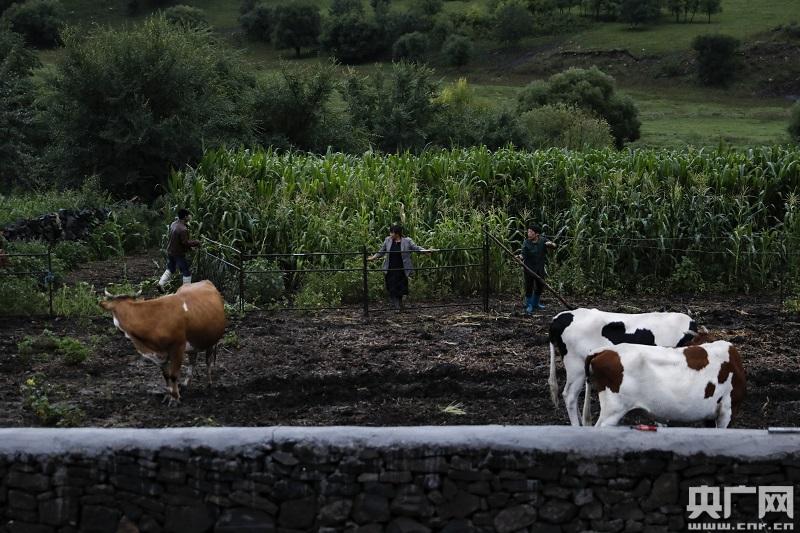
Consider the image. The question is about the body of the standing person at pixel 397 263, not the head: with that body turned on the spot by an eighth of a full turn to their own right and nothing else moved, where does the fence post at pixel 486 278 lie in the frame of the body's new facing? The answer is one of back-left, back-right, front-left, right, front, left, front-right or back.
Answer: back-left

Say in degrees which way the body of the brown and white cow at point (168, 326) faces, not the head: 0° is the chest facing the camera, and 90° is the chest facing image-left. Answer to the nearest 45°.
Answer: approximately 45°

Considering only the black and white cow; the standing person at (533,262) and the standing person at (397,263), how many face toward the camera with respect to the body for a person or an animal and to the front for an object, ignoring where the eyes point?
2

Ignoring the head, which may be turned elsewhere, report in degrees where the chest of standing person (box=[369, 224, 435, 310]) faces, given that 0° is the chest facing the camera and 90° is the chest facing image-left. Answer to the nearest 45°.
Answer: approximately 0°

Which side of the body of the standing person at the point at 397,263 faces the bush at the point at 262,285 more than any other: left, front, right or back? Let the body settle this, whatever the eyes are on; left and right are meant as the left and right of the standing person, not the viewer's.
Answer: right

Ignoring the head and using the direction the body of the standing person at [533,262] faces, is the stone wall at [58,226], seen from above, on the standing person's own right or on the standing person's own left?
on the standing person's own right

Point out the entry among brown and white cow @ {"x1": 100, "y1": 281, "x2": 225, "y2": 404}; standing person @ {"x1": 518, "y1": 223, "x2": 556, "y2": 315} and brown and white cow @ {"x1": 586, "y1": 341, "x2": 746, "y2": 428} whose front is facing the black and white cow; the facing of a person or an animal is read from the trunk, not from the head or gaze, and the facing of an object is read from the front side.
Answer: the standing person

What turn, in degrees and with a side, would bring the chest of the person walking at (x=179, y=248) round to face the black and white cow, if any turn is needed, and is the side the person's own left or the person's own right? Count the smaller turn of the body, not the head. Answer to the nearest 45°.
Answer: approximately 45° to the person's own right

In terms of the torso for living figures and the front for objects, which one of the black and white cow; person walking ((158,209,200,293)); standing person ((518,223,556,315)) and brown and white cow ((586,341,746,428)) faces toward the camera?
standing person ((518,223,556,315))

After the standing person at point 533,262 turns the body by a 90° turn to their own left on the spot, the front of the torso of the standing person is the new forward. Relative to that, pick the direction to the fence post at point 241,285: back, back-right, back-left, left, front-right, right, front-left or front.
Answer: back

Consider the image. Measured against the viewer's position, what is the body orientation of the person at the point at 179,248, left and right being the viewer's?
facing to the right of the viewer

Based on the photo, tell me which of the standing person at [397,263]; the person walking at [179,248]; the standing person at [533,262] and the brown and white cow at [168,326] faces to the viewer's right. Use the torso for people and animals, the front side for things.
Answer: the person walking at [179,248]

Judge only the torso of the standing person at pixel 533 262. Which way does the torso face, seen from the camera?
toward the camera
